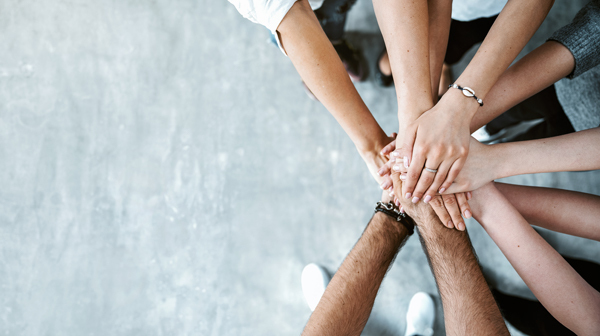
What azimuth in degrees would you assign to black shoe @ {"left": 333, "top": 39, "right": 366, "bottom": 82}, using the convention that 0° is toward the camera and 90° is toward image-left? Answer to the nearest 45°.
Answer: approximately 315°

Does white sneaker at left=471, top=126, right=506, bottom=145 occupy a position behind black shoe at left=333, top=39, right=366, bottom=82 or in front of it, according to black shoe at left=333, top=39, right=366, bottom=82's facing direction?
in front

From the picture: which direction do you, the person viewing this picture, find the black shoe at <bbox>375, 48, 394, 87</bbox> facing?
facing the viewer

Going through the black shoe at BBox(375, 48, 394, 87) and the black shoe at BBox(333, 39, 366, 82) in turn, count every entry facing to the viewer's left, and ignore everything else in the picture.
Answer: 0

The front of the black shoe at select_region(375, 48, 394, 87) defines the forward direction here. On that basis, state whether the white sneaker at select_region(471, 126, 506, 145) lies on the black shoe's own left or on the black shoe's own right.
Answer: on the black shoe's own left
